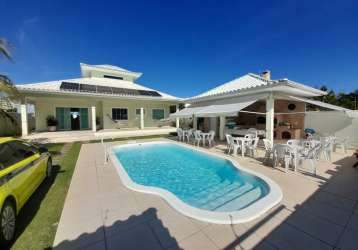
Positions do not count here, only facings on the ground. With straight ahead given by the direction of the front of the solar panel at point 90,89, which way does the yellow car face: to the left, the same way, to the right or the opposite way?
the opposite way

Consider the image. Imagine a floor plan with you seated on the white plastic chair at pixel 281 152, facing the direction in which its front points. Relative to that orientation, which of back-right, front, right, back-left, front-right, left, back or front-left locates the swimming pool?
back

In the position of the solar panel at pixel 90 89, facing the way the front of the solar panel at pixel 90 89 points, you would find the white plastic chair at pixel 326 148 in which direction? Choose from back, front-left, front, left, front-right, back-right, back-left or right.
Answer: front-left

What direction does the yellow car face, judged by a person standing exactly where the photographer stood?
facing away from the viewer and to the right of the viewer

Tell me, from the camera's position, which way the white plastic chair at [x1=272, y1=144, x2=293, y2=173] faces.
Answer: facing away from the viewer and to the right of the viewer

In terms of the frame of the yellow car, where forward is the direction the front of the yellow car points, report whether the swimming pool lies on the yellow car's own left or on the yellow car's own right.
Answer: on the yellow car's own right

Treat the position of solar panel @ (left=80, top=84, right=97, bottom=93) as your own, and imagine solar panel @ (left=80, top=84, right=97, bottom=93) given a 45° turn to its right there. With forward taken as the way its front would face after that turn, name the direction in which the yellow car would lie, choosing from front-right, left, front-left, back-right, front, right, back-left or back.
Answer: front-left

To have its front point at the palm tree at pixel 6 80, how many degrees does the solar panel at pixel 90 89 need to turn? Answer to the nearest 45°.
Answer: approximately 45° to its right

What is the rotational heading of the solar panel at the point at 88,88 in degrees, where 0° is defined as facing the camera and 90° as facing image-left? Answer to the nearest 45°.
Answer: approximately 0°

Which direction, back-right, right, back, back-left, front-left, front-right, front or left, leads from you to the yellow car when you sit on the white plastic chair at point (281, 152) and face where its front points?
back

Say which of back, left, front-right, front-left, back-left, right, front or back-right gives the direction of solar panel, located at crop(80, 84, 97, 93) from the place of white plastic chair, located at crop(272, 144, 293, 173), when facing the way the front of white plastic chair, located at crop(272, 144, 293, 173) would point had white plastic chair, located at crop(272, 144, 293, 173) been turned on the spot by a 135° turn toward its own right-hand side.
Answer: right

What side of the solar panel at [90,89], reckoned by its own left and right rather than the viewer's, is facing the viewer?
front
